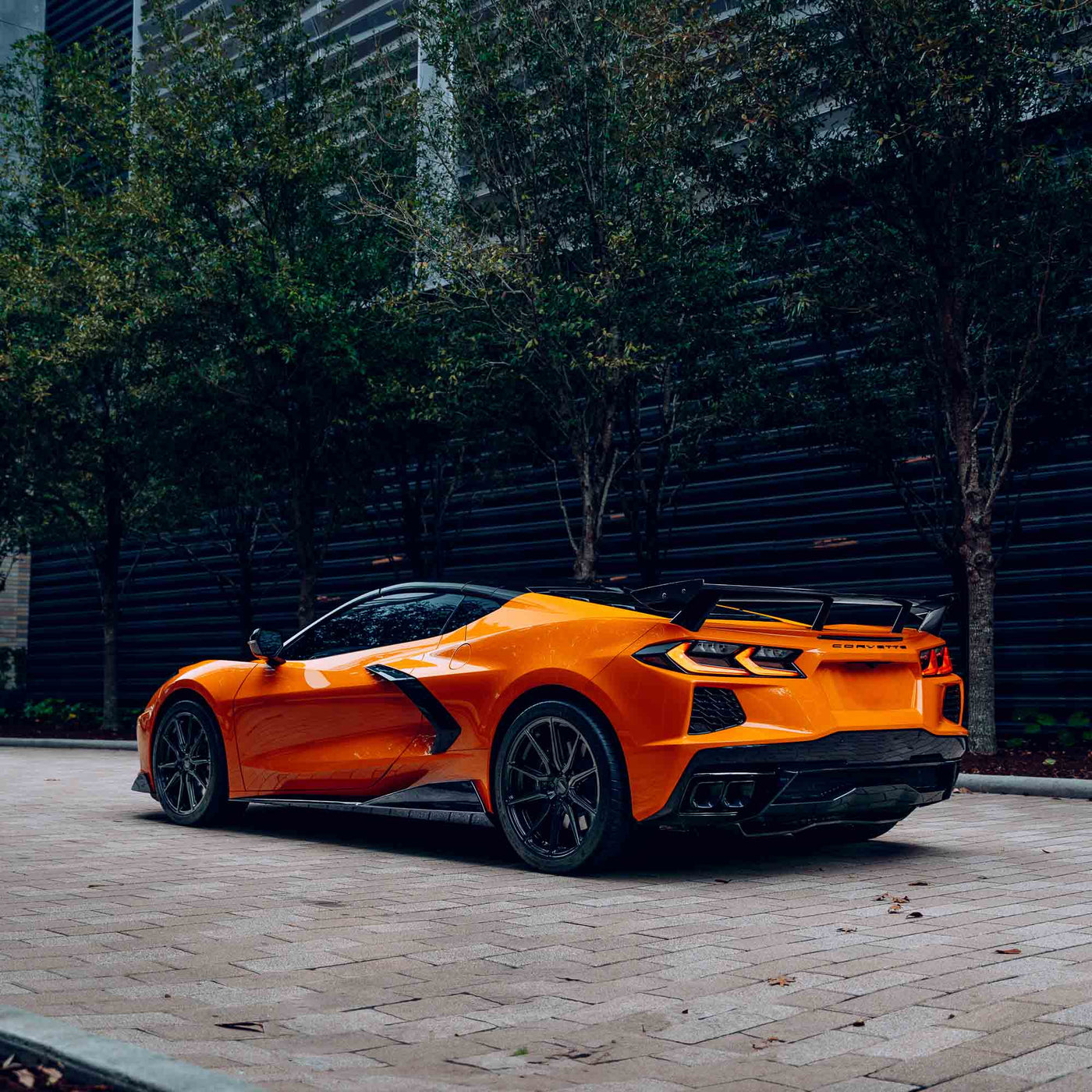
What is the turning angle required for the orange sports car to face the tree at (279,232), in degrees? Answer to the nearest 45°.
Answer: approximately 45° to its right

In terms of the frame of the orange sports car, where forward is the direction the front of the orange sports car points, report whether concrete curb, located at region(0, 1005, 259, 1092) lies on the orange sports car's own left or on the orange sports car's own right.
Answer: on the orange sports car's own left

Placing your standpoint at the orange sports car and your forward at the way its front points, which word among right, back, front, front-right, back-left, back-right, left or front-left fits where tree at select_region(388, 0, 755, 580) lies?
front-right

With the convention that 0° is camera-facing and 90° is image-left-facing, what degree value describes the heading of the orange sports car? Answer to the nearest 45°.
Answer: approximately 135°

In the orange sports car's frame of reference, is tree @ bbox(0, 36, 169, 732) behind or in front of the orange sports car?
in front

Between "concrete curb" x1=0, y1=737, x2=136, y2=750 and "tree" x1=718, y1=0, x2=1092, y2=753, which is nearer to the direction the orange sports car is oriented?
the concrete curb

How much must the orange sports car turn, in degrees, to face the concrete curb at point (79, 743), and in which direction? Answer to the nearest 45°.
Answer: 0° — it already faces it

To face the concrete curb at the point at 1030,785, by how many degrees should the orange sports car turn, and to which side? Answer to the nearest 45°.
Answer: approximately 90° to its right

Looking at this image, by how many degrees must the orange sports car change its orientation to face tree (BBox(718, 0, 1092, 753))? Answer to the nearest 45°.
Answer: approximately 90° to its right
